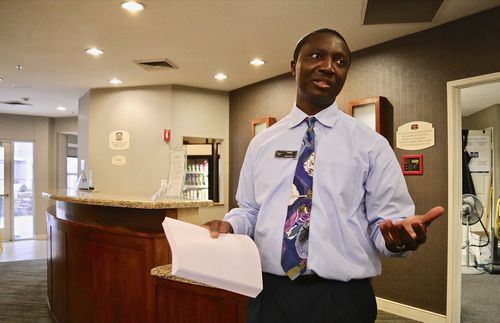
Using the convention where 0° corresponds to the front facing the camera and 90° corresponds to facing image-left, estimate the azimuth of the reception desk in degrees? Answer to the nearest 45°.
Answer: approximately 45°

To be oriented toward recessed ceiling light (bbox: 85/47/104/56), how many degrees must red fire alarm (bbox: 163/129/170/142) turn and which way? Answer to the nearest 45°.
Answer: approximately 45° to its right

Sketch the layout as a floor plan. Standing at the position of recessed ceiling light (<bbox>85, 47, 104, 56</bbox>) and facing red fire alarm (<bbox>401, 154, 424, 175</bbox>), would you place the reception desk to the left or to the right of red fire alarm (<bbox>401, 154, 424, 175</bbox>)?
right

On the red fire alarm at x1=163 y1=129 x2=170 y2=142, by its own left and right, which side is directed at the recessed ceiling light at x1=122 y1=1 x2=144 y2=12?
front

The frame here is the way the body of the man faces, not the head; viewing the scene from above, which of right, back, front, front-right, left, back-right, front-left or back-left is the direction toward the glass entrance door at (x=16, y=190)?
back-right

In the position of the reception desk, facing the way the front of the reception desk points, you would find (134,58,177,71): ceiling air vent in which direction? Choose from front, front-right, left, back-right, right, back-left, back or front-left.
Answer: back-right

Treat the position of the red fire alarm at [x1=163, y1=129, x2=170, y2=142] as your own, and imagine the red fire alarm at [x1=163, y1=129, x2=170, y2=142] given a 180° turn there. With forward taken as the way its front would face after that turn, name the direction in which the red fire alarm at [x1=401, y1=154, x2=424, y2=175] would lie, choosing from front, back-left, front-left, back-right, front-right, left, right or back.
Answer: back-right

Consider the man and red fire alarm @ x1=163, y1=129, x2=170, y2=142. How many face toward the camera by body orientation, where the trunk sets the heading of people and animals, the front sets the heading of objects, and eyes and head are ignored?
2

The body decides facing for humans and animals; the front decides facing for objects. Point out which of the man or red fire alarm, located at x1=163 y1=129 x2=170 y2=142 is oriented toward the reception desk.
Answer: the red fire alarm

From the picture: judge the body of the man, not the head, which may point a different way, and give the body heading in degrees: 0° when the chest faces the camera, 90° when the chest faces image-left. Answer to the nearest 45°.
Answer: approximately 0°
